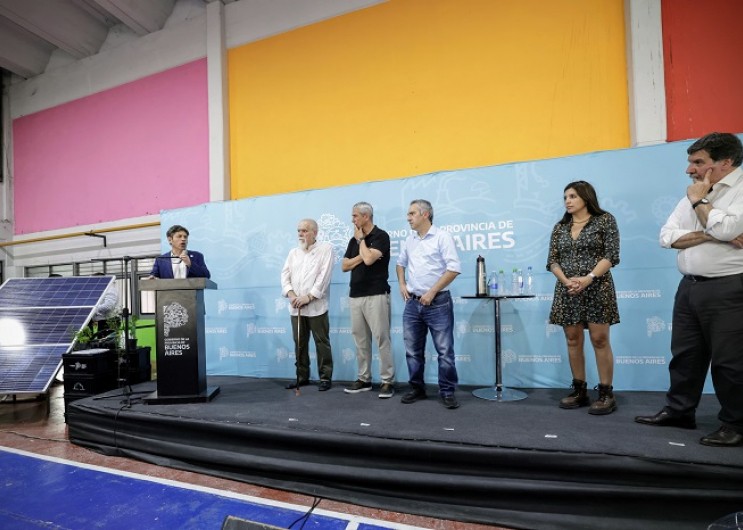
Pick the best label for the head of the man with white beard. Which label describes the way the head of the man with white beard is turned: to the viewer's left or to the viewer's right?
to the viewer's left

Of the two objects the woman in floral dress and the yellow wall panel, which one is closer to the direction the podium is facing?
the woman in floral dress

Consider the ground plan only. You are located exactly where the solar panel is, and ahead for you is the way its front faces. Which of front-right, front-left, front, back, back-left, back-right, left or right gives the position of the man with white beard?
front-left

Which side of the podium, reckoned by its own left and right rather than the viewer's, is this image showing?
front

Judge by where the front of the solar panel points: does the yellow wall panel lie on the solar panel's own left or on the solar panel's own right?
on the solar panel's own left

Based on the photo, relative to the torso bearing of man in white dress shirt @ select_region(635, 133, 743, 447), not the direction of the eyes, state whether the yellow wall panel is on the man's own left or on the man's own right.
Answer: on the man's own right

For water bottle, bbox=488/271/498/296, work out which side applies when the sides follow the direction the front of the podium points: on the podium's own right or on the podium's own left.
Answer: on the podium's own left

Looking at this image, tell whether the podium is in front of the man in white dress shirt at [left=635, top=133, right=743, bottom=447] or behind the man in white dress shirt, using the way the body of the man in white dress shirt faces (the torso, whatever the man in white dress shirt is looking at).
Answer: in front

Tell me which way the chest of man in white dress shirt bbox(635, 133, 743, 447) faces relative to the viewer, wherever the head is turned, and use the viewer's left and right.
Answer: facing the viewer and to the left of the viewer

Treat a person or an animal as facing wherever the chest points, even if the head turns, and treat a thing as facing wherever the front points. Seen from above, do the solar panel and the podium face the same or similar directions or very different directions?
same or similar directions

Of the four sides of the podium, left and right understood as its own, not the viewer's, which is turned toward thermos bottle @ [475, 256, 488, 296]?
left

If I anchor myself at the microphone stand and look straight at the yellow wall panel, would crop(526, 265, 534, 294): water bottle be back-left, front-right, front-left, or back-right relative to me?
front-right

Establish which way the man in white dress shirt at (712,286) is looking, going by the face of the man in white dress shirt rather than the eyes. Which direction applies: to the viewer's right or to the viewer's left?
to the viewer's left

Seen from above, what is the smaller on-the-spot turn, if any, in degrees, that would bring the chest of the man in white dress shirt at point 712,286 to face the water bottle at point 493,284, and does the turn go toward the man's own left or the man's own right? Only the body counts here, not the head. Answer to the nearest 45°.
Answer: approximately 90° to the man's own right
